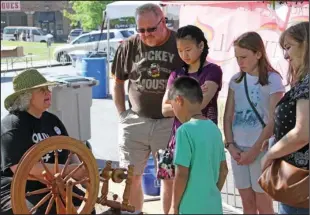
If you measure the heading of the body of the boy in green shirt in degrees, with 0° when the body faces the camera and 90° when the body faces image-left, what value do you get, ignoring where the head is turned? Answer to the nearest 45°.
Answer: approximately 135°

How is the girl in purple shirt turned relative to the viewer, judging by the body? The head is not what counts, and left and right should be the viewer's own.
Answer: facing the viewer and to the left of the viewer

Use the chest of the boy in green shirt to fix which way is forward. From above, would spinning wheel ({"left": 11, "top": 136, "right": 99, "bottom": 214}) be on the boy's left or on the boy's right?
on the boy's left

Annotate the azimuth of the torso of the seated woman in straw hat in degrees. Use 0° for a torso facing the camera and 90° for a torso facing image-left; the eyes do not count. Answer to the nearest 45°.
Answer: approximately 315°

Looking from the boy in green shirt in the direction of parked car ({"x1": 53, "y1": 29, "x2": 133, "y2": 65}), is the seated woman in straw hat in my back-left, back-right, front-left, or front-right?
front-left

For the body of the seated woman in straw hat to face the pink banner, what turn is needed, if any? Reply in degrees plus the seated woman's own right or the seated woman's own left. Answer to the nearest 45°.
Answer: approximately 90° to the seated woman's own left

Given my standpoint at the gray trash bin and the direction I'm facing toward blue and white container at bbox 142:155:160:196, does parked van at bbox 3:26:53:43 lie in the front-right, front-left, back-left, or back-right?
back-left

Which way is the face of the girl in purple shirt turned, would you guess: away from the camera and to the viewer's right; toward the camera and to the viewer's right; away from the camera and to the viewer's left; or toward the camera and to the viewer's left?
toward the camera and to the viewer's left

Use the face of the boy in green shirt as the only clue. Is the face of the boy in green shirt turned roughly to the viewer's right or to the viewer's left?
to the viewer's left

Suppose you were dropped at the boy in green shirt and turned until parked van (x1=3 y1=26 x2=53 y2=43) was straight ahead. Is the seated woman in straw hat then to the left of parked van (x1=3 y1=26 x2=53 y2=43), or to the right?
left

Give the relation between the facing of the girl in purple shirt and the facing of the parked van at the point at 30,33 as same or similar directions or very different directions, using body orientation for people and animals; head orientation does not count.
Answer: very different directions

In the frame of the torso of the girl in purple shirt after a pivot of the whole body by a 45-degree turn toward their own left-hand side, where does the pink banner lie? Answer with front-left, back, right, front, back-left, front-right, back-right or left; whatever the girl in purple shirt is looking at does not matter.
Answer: back
